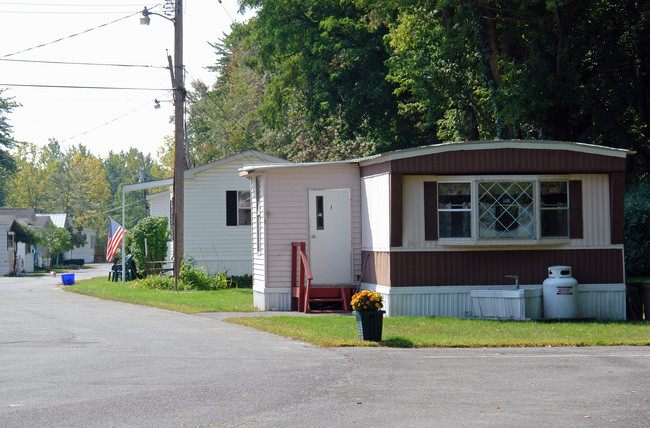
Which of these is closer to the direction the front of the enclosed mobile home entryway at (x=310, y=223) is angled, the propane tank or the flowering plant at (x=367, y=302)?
the flowering plant

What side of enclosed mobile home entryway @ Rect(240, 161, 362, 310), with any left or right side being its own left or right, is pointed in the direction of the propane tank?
left

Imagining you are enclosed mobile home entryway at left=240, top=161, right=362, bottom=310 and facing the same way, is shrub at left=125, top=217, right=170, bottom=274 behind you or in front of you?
behind

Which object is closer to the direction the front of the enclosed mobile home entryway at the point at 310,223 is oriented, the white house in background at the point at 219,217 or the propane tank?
the propane tank

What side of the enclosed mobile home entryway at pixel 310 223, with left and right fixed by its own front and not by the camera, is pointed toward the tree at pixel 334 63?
back

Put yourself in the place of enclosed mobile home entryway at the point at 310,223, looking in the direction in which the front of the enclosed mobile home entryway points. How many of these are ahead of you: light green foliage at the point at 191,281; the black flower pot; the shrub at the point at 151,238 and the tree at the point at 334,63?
1

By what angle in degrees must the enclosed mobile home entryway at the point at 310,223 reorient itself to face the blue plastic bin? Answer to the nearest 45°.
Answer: approximately 135° to its right

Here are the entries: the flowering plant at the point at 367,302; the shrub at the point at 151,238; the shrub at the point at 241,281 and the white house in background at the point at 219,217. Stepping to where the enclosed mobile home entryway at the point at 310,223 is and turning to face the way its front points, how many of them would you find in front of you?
1

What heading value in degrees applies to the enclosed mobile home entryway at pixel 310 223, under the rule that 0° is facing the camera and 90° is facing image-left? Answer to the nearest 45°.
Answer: approximately 0°

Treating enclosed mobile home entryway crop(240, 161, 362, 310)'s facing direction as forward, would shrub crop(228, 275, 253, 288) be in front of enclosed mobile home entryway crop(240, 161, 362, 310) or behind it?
behind

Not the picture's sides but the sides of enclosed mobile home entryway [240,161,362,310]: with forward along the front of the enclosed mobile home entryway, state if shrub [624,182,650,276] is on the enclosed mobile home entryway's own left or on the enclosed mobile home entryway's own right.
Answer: on the enclosed mobile home entryway's own left

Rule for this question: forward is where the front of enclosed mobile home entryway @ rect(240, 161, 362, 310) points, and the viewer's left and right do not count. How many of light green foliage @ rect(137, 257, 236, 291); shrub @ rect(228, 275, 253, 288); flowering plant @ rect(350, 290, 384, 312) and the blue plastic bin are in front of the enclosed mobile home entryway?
1
